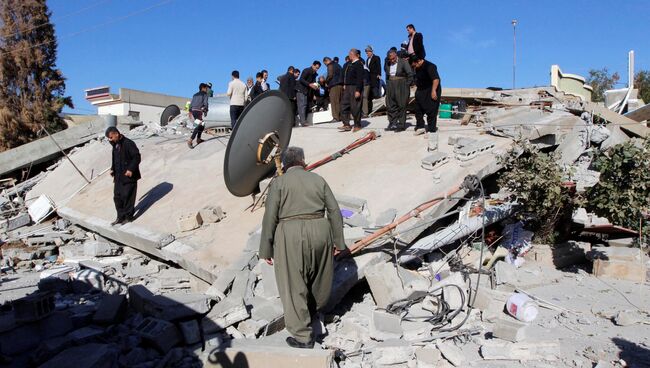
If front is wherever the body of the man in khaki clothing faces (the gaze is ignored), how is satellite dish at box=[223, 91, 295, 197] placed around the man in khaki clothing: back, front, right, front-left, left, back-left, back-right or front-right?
front

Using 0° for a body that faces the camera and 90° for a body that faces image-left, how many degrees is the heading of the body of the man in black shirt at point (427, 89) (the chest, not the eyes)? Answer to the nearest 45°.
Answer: approximately 45°

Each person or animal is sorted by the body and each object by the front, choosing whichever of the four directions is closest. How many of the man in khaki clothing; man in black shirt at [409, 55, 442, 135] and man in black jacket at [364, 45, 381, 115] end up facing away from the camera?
1

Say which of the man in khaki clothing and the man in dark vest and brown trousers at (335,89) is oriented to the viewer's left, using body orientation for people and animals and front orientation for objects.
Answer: the man in dark vest and brown trousers

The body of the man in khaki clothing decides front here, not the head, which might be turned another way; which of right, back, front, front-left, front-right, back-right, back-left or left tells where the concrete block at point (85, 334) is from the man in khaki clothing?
left

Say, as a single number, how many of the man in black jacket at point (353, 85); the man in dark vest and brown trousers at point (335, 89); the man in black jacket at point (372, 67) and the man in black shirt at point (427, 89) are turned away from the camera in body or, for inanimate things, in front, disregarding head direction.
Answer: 0

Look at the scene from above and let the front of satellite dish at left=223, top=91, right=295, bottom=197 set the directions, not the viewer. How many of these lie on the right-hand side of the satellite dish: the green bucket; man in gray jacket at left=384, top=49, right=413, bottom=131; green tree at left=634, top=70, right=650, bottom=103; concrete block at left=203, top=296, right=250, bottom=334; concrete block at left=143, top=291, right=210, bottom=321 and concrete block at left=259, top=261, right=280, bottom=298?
3

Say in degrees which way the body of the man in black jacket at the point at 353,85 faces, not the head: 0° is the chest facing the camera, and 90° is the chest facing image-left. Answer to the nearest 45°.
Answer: approximately 45°

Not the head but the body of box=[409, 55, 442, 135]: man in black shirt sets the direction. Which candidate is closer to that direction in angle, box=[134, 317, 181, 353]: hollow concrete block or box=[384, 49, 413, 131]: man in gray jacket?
the hollow concrete block

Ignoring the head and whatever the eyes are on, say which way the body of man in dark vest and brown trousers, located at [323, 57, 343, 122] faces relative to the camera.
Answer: to the viewer's left

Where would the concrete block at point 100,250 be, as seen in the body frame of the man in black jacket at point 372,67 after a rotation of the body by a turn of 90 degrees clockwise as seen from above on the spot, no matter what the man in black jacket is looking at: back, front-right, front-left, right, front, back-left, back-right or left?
left

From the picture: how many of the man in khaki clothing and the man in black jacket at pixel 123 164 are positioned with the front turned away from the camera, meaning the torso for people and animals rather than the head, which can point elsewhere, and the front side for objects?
1

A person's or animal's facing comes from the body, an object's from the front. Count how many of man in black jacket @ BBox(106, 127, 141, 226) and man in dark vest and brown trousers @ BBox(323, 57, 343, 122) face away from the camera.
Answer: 0

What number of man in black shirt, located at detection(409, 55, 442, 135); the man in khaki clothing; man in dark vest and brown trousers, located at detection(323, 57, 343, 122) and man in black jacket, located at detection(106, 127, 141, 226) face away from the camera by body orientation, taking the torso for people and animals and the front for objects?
1

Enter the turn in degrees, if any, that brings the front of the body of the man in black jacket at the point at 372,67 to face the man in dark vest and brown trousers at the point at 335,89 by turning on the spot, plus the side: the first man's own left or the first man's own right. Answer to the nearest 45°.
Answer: approximately 45° to the first man's own right

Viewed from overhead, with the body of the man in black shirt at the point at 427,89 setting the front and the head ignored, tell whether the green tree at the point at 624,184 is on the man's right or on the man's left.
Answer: on the man's left

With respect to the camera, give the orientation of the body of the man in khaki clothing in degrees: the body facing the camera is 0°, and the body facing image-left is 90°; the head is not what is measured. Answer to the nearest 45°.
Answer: approximately 180°

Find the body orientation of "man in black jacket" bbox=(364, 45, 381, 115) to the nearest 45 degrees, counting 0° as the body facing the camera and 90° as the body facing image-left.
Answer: approximately 45°

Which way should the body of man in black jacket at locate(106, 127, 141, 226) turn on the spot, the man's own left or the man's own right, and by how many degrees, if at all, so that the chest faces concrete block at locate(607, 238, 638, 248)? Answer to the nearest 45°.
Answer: approximately 90° to the man's own left
